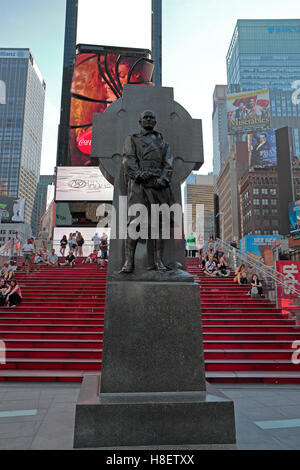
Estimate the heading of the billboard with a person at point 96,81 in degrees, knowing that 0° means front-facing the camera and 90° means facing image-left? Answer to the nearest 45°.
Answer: approximately 0°

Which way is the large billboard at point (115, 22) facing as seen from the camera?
toward the camera

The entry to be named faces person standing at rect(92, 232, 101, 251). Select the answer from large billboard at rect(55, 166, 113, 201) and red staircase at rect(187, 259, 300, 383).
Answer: the large billboard

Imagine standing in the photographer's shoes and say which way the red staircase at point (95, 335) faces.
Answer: facing the viewer

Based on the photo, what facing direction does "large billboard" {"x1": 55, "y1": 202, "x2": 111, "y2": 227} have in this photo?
toward the camera

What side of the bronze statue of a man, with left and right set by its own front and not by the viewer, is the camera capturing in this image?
front

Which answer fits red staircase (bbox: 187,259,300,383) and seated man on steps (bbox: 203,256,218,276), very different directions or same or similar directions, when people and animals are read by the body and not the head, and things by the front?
same or similar directions
